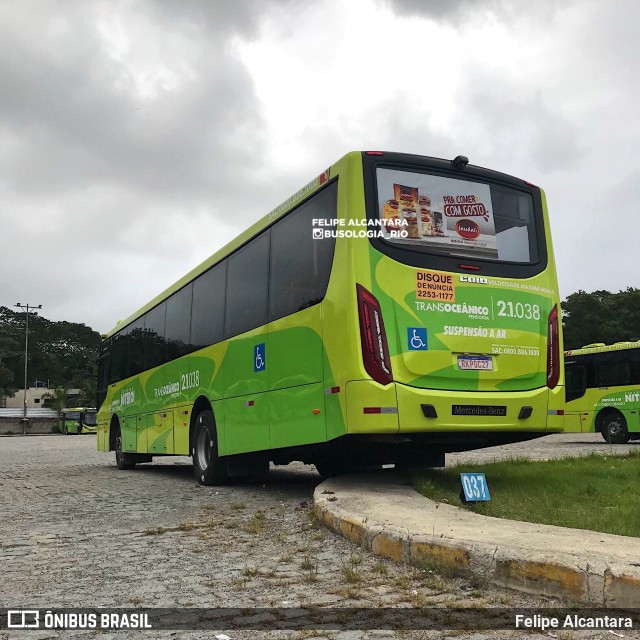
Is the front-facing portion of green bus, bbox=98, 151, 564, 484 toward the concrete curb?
no

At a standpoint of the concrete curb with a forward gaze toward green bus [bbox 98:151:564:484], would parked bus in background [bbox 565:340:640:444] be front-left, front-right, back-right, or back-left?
front-right

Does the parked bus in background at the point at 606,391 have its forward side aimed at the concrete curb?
no

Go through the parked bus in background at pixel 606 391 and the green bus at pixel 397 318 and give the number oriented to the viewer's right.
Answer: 0

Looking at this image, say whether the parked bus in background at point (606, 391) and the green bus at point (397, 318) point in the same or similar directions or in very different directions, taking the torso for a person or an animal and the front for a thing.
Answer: same or similar directions

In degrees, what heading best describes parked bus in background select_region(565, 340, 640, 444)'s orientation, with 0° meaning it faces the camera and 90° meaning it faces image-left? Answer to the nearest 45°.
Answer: approximately 135°

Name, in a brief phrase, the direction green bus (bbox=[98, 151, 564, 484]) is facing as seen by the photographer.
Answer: facing away from the viewer and to the left of the viewer

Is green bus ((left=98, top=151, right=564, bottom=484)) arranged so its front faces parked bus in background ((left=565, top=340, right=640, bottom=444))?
no

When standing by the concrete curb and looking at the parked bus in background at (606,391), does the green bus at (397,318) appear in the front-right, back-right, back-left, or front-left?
front-left
